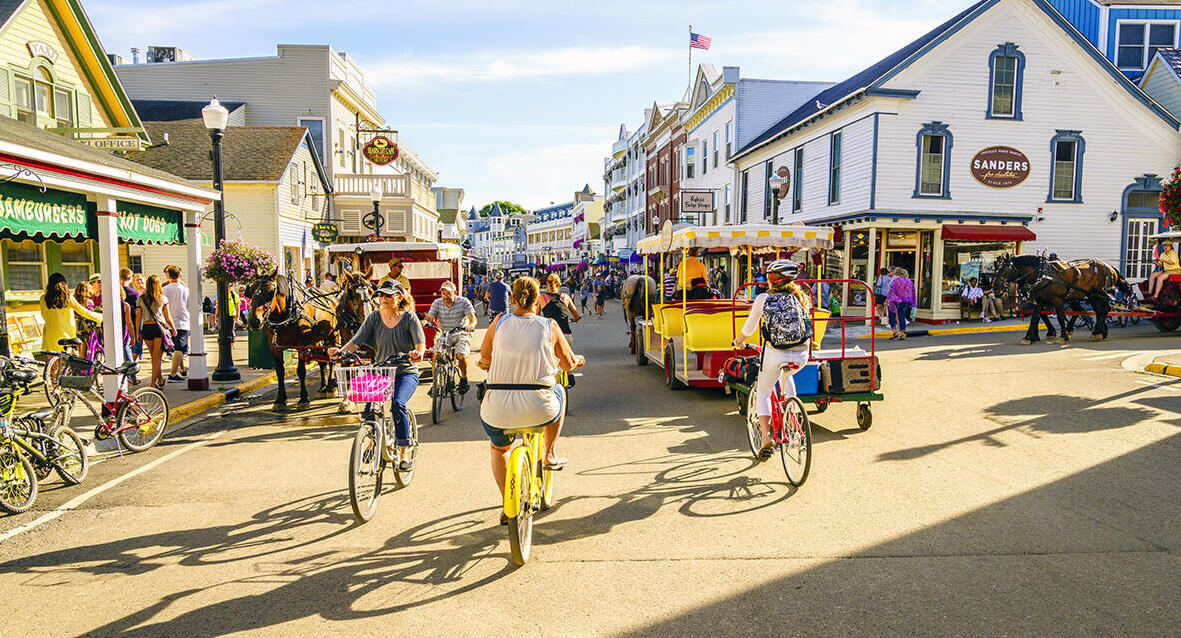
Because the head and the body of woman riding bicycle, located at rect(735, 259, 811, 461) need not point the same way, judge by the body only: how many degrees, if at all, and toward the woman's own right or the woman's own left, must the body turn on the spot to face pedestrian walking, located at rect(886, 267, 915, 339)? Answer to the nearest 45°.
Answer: approximately 45° to the woman's own right

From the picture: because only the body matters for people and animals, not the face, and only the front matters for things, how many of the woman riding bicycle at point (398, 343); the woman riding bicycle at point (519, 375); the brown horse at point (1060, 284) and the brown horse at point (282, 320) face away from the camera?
1

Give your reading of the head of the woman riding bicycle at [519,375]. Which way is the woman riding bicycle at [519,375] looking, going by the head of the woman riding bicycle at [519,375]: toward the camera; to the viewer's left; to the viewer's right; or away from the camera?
away from the camera

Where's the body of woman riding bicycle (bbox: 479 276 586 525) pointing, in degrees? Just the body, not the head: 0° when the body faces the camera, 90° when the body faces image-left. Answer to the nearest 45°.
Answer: approximately 180°

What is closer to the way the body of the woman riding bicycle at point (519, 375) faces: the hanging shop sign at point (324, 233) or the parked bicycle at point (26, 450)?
the hanging shop sign

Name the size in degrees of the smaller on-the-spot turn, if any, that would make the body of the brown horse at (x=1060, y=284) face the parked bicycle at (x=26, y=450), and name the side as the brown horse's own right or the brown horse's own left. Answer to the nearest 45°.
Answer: approximately 45° to the brown horse's own left

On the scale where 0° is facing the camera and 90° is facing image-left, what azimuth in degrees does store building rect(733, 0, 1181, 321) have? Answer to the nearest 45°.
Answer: approximately 0°

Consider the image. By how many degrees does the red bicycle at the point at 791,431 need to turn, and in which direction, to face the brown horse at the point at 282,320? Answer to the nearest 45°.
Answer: approximately 45° to its left

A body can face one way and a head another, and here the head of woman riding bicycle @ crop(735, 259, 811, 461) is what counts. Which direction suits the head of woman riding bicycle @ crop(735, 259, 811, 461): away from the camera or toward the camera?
away from the camera

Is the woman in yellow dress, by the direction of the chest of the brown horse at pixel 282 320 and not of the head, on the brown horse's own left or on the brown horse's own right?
on the brown horse's own right

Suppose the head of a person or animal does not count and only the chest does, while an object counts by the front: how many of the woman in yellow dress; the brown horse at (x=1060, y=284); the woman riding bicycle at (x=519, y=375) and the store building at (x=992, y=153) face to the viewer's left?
1

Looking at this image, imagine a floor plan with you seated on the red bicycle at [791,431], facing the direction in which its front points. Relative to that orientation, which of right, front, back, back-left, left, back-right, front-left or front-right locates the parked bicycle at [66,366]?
front-left
